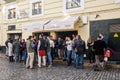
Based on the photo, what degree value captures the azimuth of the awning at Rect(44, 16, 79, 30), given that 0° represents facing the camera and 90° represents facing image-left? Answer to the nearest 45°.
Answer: approximately 45°

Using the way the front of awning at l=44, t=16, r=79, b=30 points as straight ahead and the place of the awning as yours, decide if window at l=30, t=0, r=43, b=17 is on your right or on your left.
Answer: on your right

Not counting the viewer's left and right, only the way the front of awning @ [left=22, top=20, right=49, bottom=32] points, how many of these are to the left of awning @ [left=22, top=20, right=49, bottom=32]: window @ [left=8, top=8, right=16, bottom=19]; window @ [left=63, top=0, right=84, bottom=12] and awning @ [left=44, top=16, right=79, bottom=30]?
2

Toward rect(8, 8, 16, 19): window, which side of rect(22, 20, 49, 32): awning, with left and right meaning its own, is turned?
right

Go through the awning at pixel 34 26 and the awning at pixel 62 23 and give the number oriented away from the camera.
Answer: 0

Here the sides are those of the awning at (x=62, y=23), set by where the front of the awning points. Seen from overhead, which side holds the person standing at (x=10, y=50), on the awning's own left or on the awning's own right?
on the awning's own right
